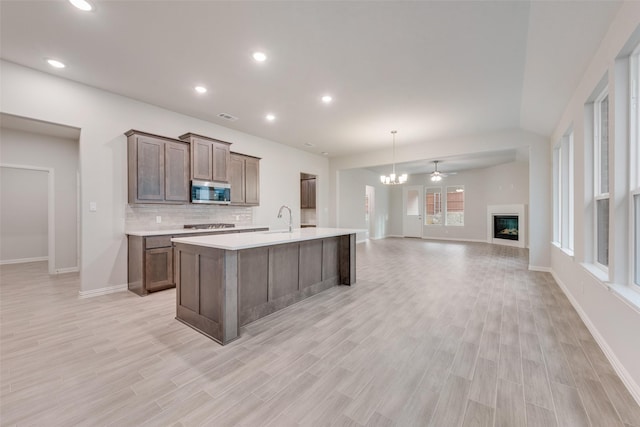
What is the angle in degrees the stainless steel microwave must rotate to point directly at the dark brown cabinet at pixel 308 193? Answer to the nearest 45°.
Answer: approximately 90° to its left

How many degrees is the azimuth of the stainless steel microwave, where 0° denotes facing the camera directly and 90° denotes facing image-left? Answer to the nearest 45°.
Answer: approximately 315°

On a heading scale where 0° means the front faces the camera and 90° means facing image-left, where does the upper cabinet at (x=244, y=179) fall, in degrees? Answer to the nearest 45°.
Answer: approximately 315°

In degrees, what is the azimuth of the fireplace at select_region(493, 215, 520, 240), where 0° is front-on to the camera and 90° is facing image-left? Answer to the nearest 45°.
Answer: approximately 0°

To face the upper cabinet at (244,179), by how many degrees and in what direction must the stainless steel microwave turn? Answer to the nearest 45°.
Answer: approximately 90° to its left

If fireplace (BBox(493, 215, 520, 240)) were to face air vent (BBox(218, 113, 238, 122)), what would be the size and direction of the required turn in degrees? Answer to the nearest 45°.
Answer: approximately 45° to its right

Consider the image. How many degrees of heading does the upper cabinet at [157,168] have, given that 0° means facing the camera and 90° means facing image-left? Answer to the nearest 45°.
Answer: approximately 315°
